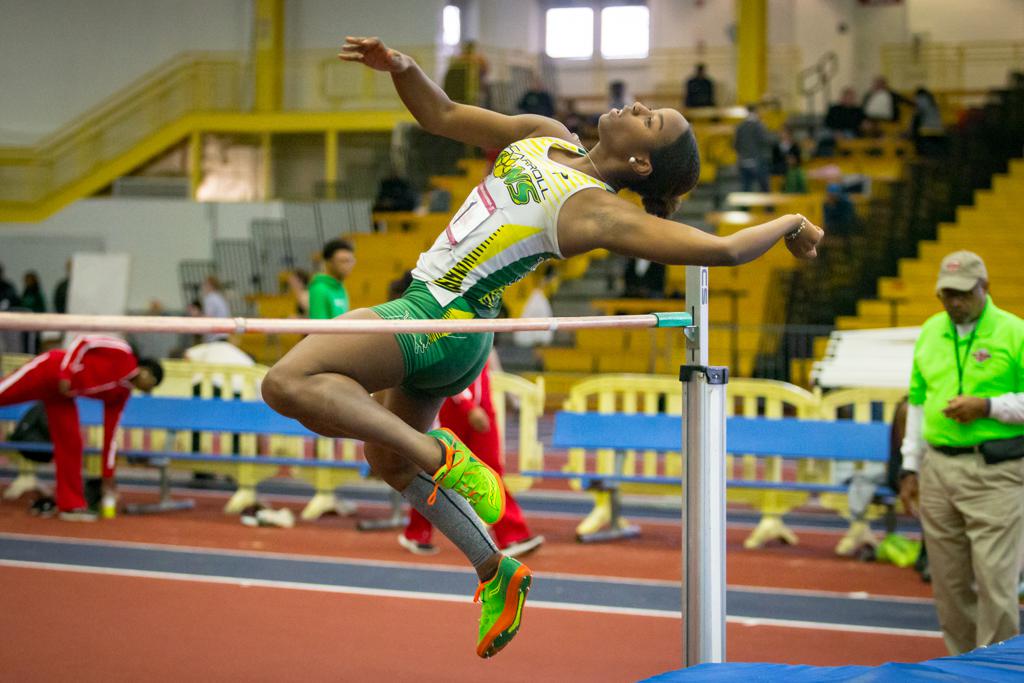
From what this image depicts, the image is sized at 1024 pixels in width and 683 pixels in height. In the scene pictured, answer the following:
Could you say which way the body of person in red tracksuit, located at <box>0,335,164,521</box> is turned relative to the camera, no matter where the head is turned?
to the viewer's right

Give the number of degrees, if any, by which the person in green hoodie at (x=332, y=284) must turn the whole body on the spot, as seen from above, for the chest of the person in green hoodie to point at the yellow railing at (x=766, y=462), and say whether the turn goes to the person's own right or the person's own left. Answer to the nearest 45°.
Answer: approximately 45° to the person's own left

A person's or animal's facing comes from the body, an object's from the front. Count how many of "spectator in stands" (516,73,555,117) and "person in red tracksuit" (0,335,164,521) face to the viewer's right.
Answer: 1

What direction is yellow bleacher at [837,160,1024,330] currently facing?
to the viewer's left

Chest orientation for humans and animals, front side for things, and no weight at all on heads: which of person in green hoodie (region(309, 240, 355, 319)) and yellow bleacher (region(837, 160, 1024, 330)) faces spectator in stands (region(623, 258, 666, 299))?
the yellow bleacher

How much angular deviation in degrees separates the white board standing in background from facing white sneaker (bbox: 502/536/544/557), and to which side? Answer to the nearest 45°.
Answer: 0° — it already faces it
